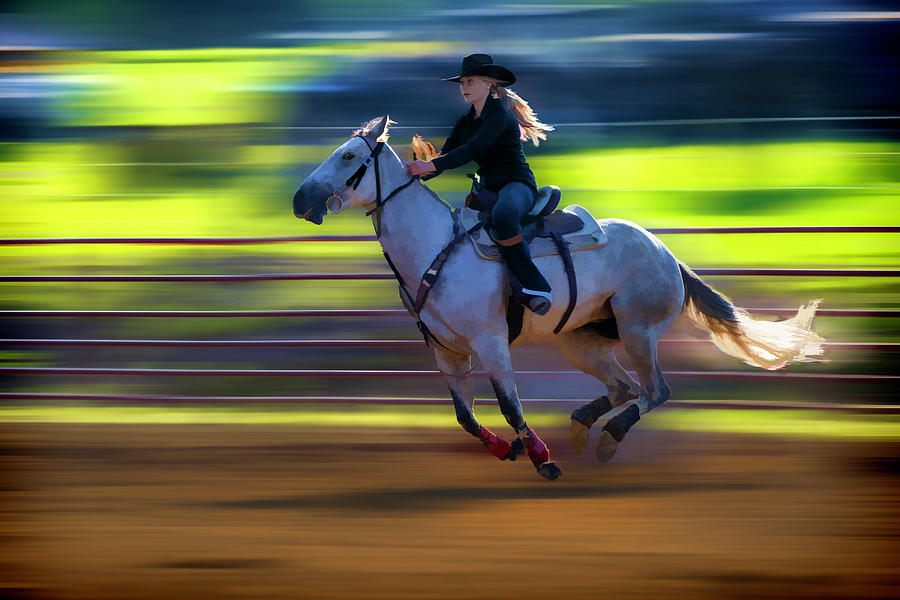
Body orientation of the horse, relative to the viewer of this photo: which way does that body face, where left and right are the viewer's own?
facing to the left of the viewer
